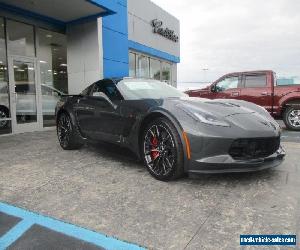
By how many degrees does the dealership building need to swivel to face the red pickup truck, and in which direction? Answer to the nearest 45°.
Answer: approximately 45° to its left

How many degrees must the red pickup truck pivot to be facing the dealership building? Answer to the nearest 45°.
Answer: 0° — it already faces it

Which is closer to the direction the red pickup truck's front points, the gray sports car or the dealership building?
the dealership building

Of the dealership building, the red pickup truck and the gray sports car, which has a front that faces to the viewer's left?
the red pickup truck

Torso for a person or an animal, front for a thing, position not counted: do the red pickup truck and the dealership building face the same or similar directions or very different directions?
very different directions

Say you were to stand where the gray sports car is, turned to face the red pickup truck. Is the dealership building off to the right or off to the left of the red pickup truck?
left

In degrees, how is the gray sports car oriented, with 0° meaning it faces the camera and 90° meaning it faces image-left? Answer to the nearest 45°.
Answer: approximately 315°

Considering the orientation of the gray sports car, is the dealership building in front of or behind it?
behind

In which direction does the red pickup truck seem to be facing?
to the viewer's left

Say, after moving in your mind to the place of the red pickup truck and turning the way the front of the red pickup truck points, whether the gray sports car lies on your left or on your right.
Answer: on your left

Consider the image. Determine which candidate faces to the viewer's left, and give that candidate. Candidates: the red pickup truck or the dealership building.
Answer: the red pickup truck

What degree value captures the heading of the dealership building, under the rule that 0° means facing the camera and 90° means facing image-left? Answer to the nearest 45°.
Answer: approximately 315°

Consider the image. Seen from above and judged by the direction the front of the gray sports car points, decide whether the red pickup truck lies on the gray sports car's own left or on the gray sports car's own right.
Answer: on the gray sports car's own left
